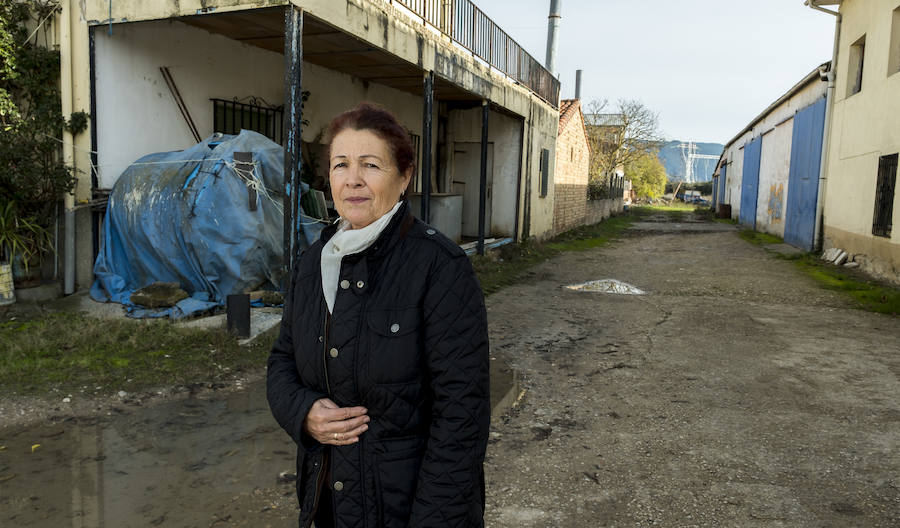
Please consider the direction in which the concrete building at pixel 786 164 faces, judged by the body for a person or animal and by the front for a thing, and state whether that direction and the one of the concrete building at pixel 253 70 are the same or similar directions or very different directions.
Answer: very different directions

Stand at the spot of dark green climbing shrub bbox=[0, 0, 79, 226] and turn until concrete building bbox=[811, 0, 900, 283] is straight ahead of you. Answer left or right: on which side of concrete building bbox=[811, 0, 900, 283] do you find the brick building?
left

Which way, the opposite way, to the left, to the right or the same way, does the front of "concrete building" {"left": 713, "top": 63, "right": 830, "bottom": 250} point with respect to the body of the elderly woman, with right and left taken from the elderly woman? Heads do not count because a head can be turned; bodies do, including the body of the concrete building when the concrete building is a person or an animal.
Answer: to the right

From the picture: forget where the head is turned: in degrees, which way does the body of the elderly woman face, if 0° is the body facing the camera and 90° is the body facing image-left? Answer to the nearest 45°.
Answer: approximately 45°

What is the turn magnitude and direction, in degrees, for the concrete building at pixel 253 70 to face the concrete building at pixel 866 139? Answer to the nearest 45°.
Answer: approximately 45° to its left

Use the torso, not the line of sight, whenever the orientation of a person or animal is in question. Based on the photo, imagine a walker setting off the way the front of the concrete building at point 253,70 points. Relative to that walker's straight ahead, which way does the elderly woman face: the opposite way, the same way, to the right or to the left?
to the right

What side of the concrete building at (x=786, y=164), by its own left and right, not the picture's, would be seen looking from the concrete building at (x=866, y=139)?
left

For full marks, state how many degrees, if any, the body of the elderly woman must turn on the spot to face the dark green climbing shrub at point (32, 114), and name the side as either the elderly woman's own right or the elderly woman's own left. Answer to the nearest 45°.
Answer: approximately 90° to the elderly woman's own right

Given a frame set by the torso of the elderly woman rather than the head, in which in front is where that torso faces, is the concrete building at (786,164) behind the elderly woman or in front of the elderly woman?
behind

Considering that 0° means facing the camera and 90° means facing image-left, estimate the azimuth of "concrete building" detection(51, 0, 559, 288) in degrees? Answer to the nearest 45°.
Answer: approximately 315°

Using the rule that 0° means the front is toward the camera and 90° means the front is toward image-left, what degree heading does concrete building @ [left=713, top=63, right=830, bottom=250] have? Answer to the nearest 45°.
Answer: approximately 90°

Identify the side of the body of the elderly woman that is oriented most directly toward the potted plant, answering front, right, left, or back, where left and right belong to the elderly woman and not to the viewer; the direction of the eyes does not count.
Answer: right

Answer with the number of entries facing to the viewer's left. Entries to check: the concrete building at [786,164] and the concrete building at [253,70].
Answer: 1
